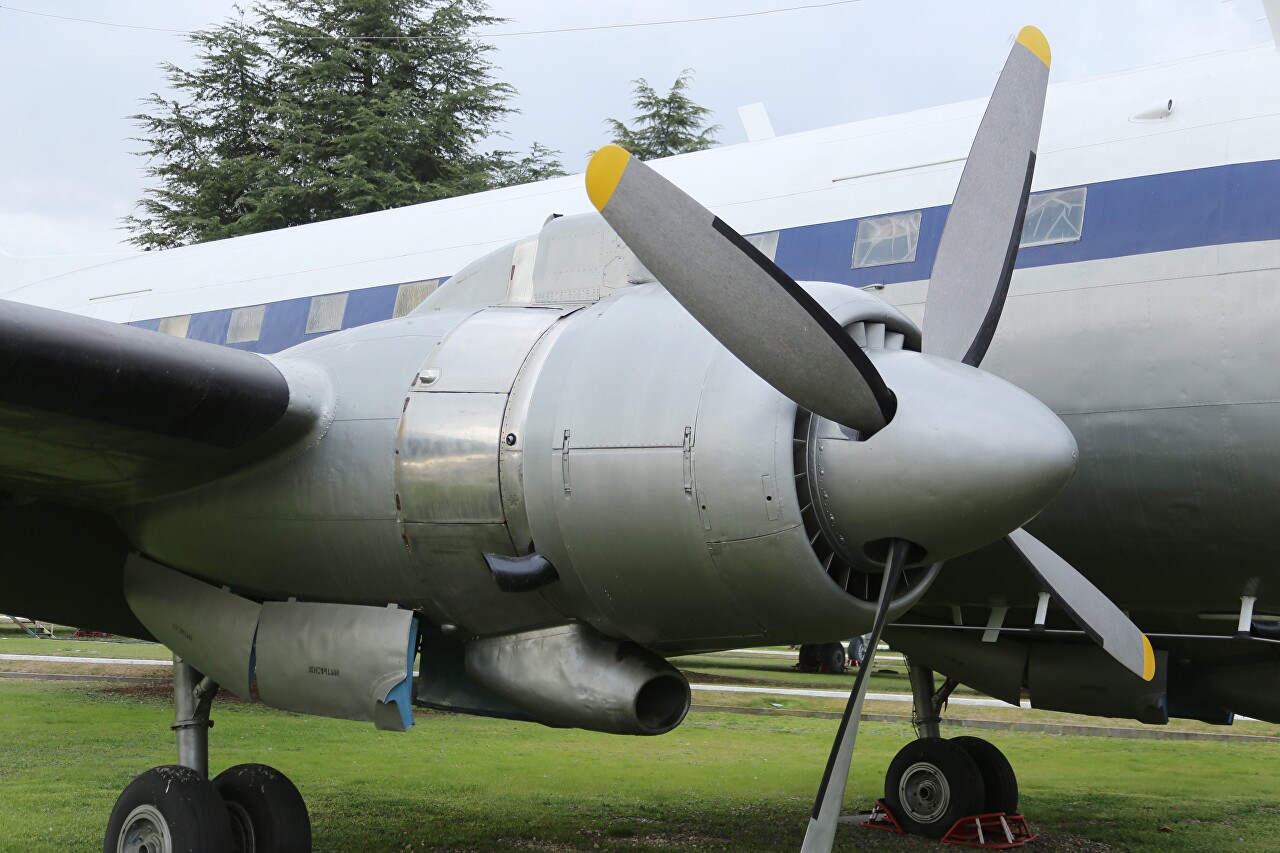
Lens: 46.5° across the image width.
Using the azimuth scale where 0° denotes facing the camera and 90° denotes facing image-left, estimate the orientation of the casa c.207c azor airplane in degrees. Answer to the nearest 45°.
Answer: approximately 315°

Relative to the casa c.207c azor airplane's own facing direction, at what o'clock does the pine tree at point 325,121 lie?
The pine tree is roughly at 7 o'clock from the casa c.207c azor airplane.
